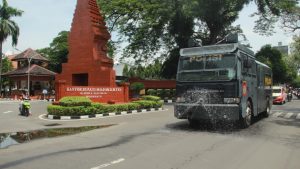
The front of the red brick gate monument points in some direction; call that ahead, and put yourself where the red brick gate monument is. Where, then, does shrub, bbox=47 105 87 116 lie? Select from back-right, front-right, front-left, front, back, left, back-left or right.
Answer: front

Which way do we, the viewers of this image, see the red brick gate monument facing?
facing the viewer

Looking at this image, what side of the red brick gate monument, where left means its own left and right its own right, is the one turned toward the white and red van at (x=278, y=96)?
left

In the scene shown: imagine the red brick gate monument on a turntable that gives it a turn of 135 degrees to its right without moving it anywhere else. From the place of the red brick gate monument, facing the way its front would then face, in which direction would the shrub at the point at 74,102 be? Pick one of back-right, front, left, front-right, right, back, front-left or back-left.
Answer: back-left

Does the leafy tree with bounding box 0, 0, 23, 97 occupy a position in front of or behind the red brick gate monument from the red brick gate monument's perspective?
behind

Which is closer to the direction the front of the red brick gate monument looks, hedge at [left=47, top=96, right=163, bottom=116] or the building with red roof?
the hedge

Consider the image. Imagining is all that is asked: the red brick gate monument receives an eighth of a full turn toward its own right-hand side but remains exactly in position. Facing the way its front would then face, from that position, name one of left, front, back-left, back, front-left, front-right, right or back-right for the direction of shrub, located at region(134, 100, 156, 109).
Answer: left

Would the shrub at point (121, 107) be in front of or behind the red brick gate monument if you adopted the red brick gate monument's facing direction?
in front

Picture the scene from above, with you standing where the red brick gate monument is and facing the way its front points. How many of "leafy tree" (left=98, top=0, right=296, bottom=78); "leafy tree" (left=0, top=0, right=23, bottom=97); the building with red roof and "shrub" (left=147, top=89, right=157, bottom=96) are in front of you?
0

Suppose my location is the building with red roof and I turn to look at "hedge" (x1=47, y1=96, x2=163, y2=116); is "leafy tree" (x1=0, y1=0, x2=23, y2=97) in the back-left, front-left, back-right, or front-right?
back-right

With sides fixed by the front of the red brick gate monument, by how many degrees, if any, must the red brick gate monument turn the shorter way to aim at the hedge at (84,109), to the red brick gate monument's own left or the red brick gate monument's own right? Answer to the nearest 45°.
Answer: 0° — it already faces it

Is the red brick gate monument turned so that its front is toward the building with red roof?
no

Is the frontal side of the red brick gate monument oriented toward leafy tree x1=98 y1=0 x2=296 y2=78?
no

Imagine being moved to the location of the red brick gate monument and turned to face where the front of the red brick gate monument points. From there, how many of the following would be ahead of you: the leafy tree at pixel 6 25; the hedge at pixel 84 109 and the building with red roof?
1

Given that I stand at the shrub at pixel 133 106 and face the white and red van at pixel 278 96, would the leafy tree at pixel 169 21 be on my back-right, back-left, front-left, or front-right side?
front-left
